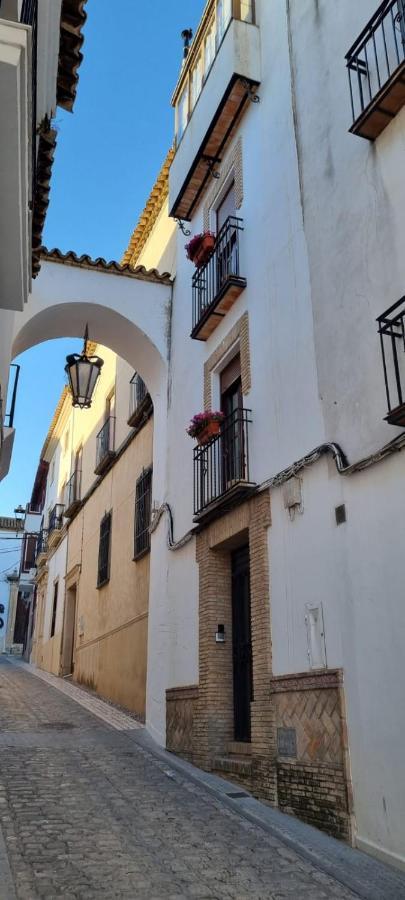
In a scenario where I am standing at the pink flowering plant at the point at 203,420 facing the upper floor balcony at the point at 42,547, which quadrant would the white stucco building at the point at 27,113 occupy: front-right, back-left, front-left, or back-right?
back-left

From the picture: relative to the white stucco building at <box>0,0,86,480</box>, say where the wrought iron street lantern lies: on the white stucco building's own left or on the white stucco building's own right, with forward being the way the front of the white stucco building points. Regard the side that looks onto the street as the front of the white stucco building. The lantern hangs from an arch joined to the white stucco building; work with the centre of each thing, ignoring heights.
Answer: on the white stucco building's own left

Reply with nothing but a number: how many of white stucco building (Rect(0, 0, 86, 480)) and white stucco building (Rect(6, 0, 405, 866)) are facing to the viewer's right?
1

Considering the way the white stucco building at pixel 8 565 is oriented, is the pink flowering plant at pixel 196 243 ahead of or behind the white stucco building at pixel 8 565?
ahead

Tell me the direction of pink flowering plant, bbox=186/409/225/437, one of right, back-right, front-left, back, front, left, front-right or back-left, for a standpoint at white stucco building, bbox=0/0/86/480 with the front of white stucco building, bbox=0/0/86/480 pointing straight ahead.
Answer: front-left

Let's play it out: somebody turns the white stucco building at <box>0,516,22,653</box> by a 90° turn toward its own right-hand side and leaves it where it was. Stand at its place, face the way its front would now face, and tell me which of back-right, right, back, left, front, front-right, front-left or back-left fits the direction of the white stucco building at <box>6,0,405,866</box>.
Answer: front-left

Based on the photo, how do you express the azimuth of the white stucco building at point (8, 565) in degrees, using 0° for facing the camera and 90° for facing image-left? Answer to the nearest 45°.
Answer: approximately 315°

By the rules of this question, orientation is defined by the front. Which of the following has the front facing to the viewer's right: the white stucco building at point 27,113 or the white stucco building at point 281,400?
the white stucco building at point 27,113

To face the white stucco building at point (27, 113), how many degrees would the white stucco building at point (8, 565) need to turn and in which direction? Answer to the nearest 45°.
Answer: approximately 45° to its right

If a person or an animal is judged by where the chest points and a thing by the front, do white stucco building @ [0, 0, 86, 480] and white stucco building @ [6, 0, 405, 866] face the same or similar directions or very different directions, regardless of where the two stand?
very different directions

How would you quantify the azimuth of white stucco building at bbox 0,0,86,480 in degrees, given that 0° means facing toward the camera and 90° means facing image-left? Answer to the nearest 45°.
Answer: approximately 270°
